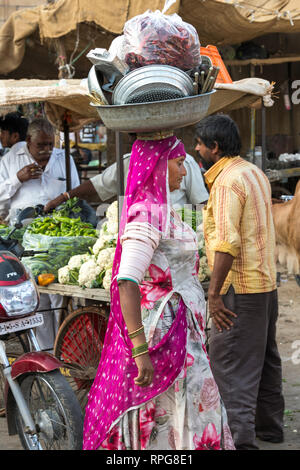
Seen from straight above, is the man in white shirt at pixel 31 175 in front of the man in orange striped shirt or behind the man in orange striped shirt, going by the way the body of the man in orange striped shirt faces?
in front

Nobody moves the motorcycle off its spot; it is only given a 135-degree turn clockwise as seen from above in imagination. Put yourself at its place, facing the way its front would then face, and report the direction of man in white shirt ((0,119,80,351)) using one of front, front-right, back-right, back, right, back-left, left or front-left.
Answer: right

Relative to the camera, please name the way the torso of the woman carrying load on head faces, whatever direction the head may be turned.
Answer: to the viewer's right

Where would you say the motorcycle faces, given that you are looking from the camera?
facing the viewer and to the right of the viewer

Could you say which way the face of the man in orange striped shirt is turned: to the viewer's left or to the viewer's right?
to the viewer's left

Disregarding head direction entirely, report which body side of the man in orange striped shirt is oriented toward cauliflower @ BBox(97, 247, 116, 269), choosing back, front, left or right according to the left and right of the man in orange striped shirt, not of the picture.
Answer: front

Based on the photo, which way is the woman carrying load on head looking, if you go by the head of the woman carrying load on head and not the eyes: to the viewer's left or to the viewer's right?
to the viewer's right

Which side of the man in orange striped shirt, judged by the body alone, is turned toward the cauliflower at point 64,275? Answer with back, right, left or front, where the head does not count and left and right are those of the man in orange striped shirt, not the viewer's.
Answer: front
